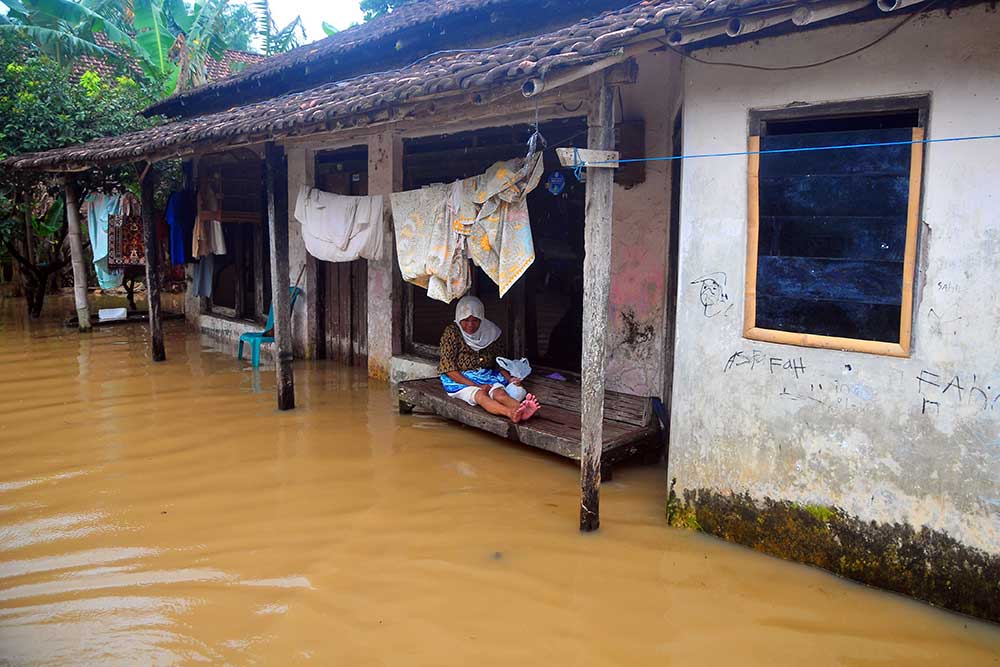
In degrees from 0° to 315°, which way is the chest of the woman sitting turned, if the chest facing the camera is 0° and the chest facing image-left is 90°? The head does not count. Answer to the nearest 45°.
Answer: approximately 315°

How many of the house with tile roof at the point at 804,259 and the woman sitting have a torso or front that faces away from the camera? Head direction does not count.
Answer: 0

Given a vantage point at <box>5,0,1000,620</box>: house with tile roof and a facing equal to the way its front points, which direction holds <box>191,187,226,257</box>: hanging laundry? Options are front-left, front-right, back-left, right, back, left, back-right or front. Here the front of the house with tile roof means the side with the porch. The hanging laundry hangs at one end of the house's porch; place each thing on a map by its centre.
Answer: right

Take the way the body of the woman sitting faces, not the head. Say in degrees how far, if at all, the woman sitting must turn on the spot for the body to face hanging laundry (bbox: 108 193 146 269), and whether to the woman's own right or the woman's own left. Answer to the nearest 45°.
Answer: approximately 180°

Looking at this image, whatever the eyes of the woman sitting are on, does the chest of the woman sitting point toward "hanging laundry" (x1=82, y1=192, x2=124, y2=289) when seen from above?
no

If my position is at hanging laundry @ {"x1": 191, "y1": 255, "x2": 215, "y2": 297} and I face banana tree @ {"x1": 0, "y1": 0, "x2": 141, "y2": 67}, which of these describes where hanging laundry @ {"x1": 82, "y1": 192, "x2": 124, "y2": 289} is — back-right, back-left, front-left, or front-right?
front-left

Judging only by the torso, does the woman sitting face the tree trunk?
no

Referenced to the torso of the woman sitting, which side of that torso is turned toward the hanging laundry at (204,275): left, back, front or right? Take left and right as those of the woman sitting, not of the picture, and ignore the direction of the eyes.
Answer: back

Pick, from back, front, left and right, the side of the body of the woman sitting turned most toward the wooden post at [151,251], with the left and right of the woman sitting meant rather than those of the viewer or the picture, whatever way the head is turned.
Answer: back

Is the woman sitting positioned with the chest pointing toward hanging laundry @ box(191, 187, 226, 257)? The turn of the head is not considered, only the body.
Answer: no

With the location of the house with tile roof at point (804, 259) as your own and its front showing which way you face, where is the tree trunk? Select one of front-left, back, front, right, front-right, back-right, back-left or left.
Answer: right

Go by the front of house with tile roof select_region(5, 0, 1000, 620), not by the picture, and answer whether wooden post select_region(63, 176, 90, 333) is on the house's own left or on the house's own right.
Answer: on the house's own right

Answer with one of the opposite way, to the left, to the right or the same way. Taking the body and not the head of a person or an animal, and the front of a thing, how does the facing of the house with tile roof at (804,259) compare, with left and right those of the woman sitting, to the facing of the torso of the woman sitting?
to the right
